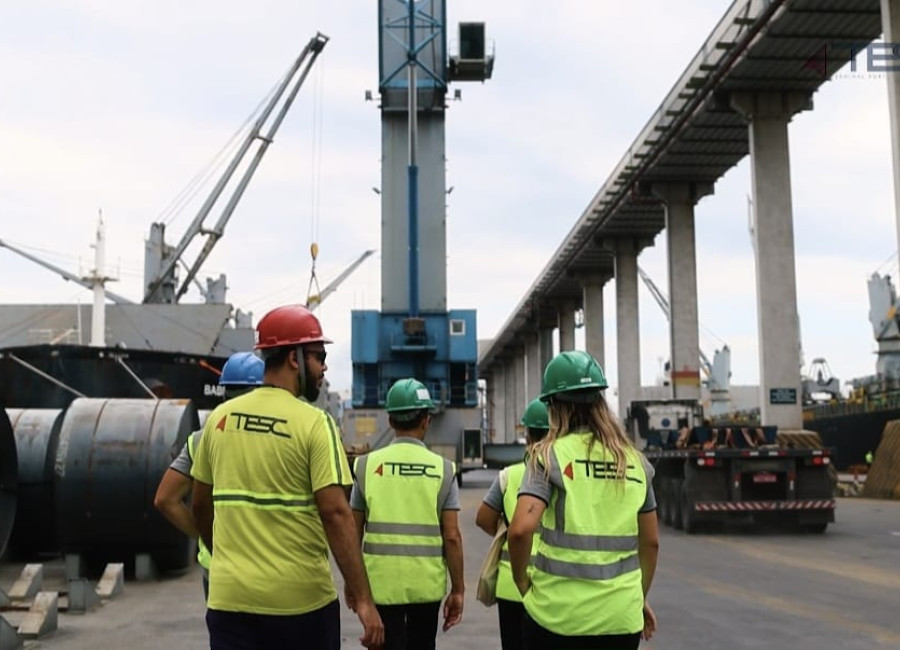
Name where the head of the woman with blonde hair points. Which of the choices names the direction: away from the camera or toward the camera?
away from the camera

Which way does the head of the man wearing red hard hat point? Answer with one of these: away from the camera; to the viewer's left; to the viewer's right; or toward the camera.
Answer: to the viewer's right

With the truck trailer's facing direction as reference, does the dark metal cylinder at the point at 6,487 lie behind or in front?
behind

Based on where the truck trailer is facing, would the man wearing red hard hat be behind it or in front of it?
behind

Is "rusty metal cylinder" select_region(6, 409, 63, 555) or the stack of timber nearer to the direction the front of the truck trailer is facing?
the stack of timber

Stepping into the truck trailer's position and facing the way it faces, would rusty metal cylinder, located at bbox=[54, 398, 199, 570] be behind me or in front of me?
behind

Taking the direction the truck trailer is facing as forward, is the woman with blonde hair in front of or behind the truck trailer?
behind

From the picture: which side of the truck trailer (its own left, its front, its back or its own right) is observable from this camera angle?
back

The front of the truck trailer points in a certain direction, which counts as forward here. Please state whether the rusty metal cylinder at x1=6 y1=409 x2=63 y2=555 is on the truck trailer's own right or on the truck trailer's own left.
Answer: on the truck trailer's own left

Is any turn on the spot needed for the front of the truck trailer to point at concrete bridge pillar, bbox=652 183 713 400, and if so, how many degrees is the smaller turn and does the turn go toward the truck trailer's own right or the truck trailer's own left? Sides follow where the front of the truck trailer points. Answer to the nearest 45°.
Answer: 0° — it already faces it

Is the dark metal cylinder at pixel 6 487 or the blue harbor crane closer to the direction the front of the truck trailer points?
the blue harbor crane

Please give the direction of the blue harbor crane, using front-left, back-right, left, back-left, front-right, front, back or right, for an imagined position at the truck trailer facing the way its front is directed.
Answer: front-left
